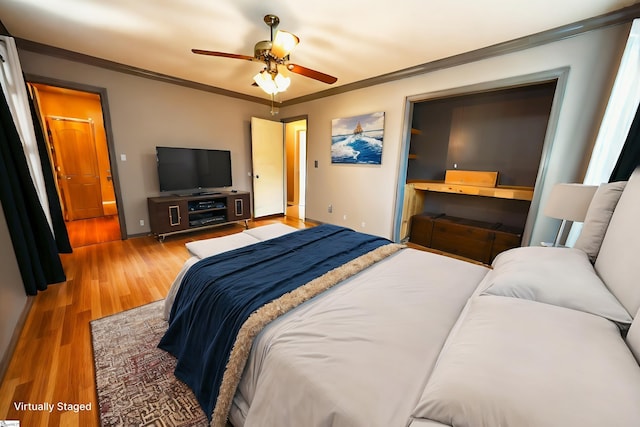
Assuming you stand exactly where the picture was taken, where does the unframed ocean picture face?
facing the viewer and to the left of the viewer

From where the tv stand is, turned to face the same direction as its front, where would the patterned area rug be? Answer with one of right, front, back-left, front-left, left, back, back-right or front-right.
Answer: front-right

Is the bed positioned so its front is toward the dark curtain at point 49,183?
yes

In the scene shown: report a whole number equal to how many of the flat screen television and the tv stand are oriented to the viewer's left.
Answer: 0

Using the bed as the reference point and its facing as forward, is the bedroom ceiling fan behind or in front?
in front

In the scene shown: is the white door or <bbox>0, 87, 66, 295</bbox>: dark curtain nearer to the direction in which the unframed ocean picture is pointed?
the dark curtain

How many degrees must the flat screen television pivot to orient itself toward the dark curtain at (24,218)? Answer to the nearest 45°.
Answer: approximately 90° to its right

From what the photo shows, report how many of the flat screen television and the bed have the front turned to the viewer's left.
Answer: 1

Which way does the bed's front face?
to the viewer's left

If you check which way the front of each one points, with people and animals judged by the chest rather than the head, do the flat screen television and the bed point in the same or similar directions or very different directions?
very different directions

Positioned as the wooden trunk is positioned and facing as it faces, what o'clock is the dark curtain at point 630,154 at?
The dark curtain is roughly at 9 o'clock from the wooden trunk.

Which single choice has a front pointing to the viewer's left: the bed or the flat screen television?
the bed
